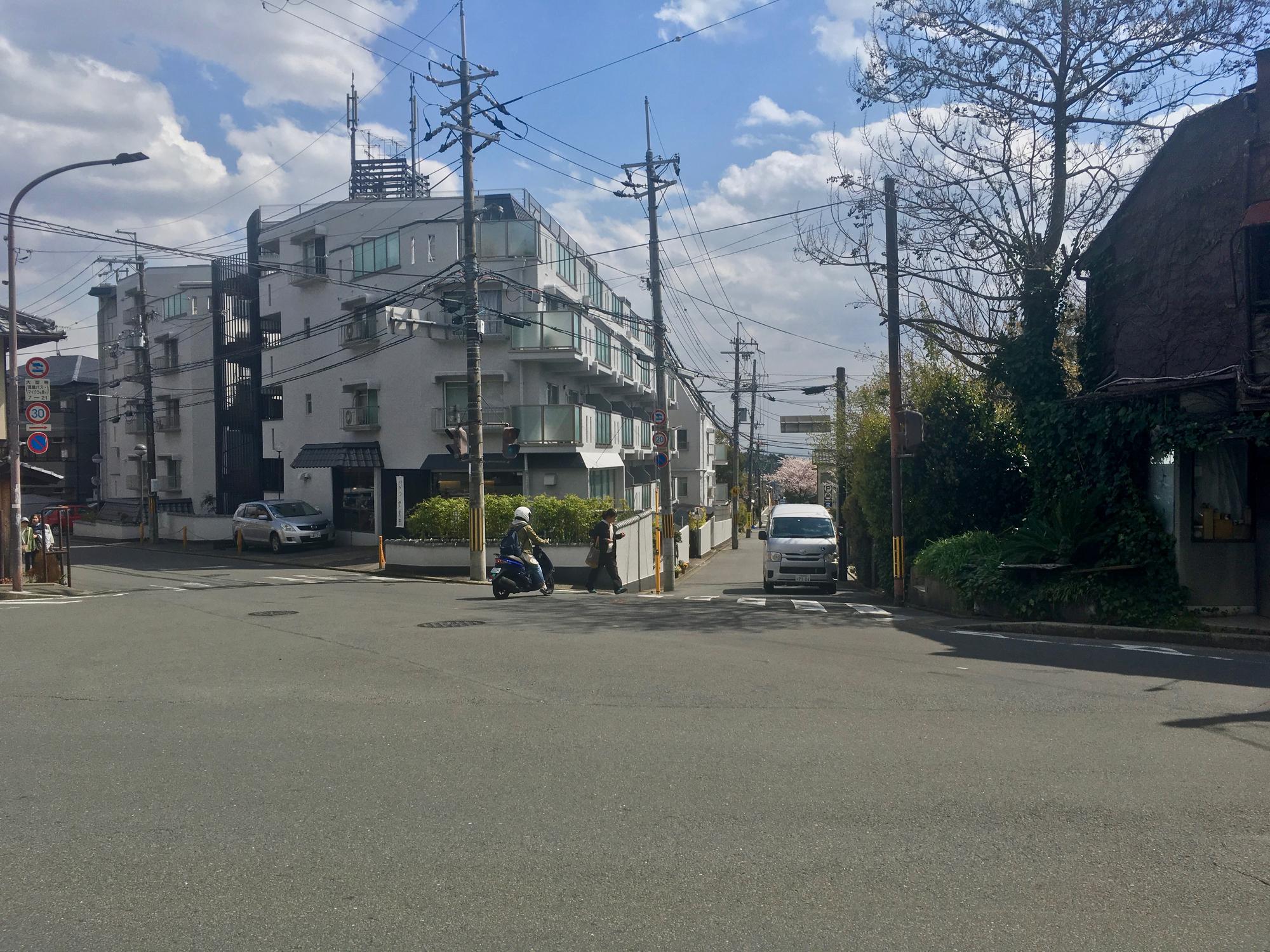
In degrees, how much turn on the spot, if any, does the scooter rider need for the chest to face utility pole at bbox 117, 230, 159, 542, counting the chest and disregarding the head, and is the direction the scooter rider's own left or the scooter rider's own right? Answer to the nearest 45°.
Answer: approximately 135° to the scooter rider's own left

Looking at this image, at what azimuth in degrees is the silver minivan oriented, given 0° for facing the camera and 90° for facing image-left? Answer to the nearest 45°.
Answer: approximately 315°

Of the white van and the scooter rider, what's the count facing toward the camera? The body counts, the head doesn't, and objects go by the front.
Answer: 1

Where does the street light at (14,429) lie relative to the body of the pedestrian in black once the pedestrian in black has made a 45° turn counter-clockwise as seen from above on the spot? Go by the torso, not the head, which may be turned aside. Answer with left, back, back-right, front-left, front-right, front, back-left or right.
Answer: back-left

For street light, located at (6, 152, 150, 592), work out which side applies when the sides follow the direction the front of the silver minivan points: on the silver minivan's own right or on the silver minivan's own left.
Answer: on the silver minivan's own right

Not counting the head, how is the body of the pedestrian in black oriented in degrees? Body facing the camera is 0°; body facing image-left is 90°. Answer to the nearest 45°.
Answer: approximately 270°

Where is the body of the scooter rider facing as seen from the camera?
to the viewer's right

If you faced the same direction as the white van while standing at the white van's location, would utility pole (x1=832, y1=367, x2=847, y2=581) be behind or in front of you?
behind

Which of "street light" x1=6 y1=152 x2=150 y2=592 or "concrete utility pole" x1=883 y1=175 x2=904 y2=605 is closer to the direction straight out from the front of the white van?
the concrete utility pole

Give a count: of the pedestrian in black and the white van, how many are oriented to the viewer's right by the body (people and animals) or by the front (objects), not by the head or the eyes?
1

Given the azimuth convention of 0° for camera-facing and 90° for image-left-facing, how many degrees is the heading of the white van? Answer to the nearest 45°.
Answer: approximately 0°
